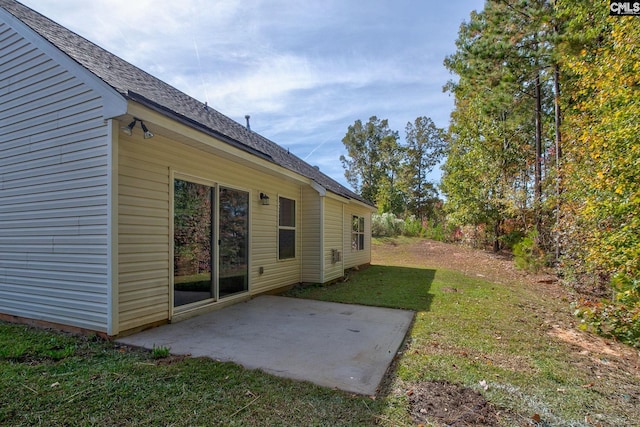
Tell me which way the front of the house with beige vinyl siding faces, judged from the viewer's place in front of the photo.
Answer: facing away from the viewer and to the left of the viewer

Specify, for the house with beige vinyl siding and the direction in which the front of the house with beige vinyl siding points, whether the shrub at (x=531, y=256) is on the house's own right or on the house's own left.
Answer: on the house's own right

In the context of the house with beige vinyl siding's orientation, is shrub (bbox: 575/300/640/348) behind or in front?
behind

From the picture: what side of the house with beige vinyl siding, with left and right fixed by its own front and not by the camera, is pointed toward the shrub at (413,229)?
right

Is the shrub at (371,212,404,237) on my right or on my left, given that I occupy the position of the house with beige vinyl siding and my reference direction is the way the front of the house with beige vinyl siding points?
on my right

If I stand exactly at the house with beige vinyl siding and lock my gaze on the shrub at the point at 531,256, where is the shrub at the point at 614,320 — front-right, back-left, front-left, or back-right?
front-right
